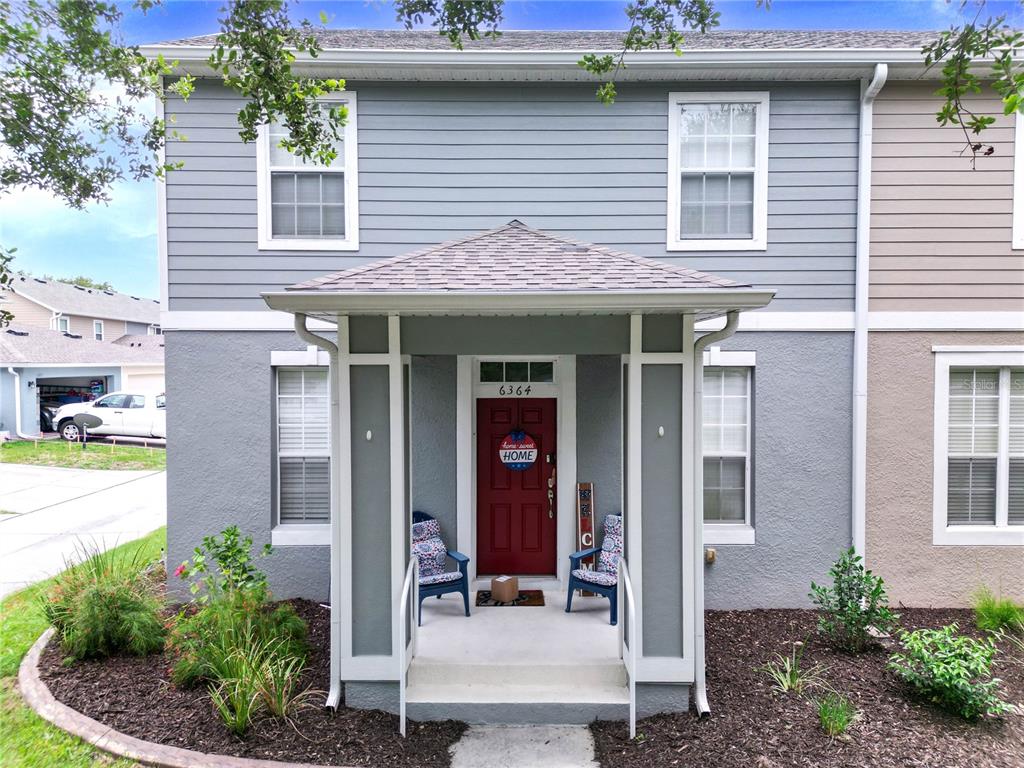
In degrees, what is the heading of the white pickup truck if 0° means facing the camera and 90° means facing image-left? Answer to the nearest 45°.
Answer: approximately 90°

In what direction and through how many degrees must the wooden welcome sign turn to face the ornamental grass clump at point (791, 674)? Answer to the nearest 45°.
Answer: approximately 45° to its left

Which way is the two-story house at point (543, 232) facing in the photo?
toward the camera

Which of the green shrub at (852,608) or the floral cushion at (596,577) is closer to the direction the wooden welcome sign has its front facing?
the floral cushion

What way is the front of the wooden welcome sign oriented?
toward the camera

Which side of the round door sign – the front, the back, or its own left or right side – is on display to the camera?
front

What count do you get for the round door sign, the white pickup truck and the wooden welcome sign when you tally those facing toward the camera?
2

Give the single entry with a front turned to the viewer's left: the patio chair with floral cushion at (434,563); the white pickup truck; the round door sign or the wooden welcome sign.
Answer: the white pickup truck

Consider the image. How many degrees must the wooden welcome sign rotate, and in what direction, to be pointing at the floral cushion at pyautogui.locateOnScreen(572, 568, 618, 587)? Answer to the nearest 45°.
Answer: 0° — it already faces it

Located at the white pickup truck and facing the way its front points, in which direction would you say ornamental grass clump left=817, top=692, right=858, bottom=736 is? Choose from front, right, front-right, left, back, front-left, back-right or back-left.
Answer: left

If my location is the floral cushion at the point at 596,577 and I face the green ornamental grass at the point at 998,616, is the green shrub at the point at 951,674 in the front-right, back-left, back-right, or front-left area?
front-right

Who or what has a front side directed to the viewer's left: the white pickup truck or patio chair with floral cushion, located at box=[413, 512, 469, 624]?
the white pickup truck

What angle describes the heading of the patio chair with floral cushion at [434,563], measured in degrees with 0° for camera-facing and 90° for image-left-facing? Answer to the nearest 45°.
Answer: approximately 315°
